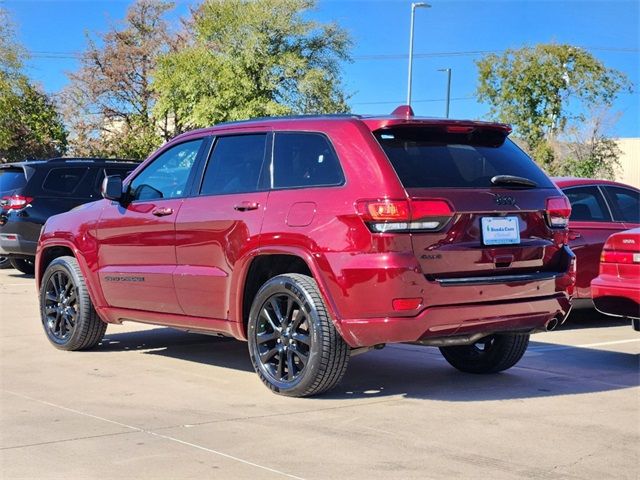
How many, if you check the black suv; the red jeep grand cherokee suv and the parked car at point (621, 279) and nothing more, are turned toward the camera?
0

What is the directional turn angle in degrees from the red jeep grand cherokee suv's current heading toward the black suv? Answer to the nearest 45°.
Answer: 0° — it already faces it

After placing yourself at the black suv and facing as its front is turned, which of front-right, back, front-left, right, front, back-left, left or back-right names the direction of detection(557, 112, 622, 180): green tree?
front

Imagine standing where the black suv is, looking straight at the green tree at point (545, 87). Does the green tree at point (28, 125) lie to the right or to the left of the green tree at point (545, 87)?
left

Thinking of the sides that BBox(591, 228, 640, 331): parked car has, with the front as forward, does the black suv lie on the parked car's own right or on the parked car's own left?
on the parked car's own left

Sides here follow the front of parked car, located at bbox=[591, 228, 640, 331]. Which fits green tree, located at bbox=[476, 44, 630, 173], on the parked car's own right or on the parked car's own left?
on the parked car's own left

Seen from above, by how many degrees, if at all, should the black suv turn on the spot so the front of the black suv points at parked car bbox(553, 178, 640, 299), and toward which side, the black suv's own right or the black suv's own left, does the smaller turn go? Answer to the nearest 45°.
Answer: approximately 90° to the black suv's own right

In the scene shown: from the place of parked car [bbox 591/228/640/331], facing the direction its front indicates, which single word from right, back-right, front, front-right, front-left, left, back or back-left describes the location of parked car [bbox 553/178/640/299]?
front-left

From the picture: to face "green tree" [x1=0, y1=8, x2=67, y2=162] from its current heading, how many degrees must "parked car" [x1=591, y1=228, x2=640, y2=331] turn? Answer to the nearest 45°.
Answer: approximately 90° to its left

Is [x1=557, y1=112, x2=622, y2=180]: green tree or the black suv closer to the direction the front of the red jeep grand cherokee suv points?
the black suv

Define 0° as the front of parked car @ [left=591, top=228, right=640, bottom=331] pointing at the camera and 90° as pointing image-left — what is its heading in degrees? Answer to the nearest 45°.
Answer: approximately 225°

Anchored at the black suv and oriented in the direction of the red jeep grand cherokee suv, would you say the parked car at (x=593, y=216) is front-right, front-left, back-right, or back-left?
front-left

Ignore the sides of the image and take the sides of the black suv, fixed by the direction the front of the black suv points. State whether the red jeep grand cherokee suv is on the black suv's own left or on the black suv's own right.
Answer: on the black suv's own right

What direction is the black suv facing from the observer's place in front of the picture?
facing away from the viewer and to the right of the viewer

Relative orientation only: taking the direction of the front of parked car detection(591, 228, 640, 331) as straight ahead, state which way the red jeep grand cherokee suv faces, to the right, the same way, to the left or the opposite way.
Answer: to the left

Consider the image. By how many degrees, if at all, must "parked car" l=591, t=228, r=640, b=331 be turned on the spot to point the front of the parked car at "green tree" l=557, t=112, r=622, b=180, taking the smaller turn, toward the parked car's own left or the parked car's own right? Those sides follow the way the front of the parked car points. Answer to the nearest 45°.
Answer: approximately 45° to the parked car's own left

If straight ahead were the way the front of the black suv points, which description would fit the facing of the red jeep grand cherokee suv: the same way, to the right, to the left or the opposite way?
to the left

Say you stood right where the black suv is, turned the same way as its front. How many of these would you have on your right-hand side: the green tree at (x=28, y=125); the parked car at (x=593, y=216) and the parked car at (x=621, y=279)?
2

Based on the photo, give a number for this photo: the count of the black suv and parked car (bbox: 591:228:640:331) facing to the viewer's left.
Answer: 0

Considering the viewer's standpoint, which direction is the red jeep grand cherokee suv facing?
facing away from the viewer and to the left of the viewer
